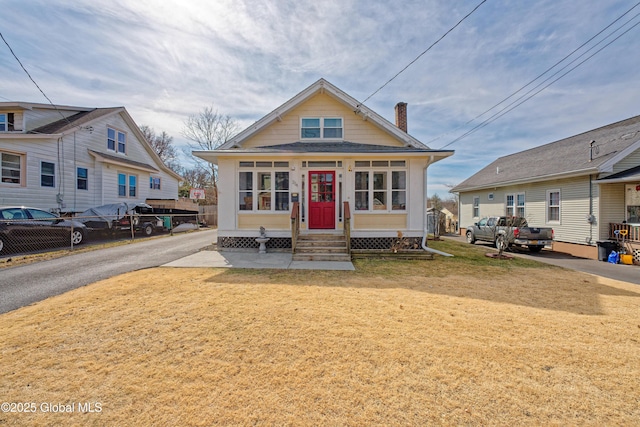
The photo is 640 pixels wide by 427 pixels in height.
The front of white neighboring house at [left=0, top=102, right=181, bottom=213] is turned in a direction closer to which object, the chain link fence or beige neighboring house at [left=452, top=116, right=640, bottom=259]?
the chain link fence

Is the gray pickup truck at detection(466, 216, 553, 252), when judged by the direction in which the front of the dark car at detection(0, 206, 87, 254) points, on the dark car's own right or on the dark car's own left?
on the dark car's own right

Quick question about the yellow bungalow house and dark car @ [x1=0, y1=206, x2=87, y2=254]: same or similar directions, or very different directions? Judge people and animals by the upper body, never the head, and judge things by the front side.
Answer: very different directions

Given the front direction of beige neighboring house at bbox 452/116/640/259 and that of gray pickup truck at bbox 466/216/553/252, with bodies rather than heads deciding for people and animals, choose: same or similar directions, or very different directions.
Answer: very different directions

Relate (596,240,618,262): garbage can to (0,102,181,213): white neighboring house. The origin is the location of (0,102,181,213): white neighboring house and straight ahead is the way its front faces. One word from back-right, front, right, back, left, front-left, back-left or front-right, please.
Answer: left

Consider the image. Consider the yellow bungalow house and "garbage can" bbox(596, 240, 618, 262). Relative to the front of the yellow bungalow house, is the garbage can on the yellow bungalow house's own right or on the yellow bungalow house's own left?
on the yellow bungalow house's own left

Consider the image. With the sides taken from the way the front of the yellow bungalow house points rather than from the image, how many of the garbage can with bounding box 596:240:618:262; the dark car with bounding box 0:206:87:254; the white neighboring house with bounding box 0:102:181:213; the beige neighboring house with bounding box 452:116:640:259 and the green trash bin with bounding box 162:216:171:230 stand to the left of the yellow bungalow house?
2

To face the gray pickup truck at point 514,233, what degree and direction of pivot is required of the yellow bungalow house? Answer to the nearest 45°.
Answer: approximately 90° to its left
